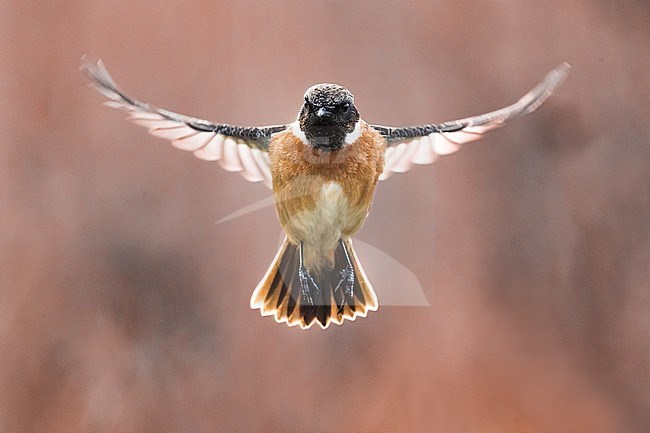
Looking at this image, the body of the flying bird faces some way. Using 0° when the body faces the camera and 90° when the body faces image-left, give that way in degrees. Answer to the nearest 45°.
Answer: approximately 0°
